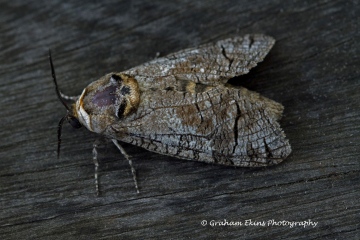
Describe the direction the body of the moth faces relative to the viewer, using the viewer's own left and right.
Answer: facing to the left of the viewer
